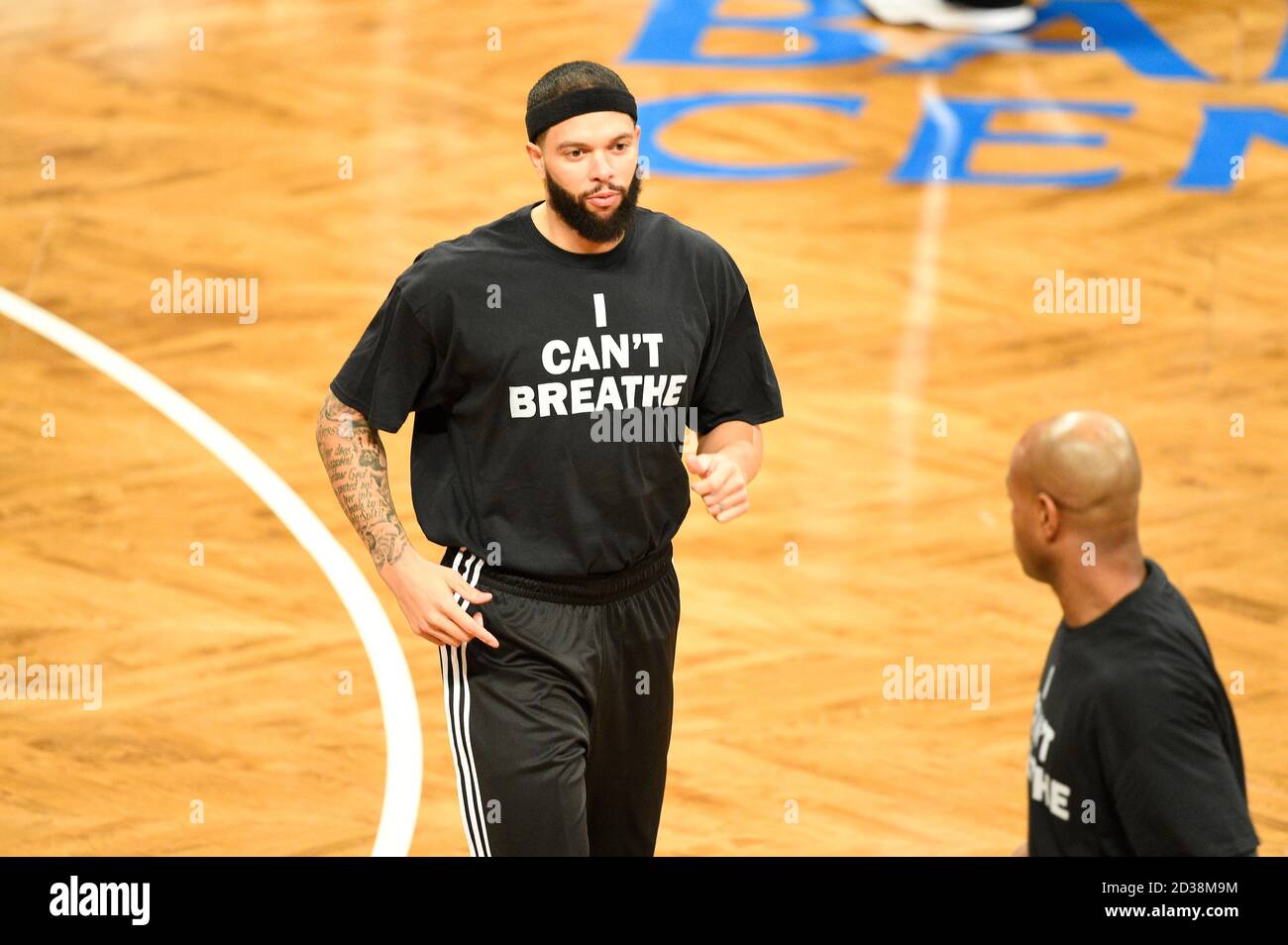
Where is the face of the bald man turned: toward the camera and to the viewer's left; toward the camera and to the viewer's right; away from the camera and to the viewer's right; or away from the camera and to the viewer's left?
away from the camera and to the viewer's left

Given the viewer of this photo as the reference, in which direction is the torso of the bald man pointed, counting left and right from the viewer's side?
facing to the left of the viewer
